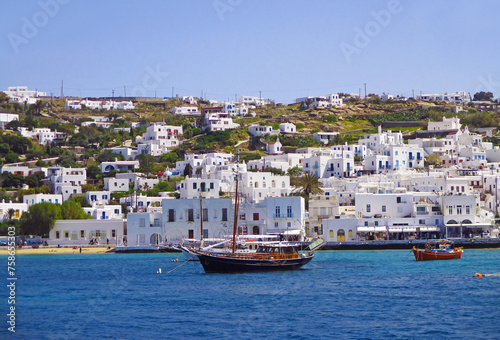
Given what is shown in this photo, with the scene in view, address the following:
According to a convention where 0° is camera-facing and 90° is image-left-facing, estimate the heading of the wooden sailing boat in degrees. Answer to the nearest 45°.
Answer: approximately 90°
